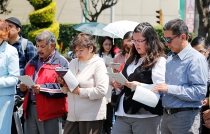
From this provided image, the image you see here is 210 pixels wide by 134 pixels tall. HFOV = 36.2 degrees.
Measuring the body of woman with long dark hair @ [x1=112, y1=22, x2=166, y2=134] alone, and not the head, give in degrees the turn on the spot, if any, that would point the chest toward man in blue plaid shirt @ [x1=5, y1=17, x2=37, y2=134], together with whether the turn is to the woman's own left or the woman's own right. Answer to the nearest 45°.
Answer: approximately 90° to the woman's own right

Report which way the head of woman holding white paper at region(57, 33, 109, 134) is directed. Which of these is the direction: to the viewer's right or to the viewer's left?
to the viewer's left

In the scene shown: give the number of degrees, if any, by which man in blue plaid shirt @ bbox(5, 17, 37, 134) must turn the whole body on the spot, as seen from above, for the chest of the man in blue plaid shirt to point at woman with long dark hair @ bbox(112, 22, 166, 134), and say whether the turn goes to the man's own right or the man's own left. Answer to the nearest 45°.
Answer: approximately 135° to the man's own left

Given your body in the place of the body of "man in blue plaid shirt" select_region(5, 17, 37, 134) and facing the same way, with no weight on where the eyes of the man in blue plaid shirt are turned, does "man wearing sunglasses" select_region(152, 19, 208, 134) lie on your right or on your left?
on your left

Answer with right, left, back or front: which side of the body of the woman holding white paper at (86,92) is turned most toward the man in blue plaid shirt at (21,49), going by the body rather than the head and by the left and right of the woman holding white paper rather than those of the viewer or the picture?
right

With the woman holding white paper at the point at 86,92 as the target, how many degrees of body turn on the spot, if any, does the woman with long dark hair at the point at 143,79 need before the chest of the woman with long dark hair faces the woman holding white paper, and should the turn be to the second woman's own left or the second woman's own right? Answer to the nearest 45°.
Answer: approximately 90° to the second woman's own right

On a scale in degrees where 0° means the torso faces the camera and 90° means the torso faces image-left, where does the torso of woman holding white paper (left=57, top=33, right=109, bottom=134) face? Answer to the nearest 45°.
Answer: approximately 45°
